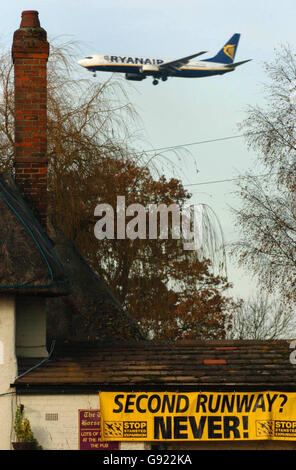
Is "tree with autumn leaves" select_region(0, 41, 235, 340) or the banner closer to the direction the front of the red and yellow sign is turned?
the banner

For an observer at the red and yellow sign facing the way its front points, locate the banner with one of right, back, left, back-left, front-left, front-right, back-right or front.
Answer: left

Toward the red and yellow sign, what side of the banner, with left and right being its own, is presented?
right

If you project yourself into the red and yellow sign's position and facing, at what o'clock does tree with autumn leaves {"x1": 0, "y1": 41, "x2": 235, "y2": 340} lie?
The tree with autumn leaves is roughly at 6 o'clock from the red and yellow sign.

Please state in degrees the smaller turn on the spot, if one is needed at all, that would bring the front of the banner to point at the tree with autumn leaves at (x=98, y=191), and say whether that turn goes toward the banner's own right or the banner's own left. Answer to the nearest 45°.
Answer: approximately 180°

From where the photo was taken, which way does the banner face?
toward the camera

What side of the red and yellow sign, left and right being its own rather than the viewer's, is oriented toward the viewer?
front

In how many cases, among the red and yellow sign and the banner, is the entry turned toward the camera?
2

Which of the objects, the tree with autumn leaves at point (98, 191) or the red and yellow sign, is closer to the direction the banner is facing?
the red and yellow sign
